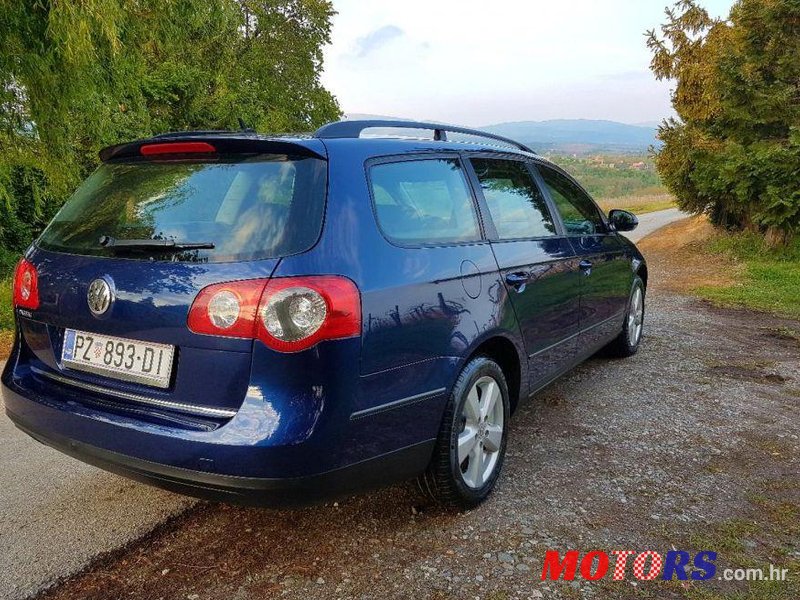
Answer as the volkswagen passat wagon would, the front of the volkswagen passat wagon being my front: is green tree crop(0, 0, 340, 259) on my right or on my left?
on my left

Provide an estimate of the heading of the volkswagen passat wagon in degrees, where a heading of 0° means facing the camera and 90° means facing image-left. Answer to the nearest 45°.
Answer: approximately 225°

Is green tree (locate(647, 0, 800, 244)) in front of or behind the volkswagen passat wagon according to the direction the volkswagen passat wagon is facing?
in front
